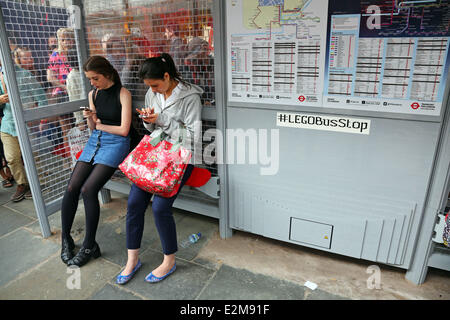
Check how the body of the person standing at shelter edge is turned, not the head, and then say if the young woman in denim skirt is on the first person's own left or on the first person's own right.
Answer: on the first person's own left

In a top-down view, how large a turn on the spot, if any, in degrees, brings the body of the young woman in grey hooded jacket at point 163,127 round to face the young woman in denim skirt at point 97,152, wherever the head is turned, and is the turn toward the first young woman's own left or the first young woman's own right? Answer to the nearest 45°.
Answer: approximately 90° to the first young woman's own right

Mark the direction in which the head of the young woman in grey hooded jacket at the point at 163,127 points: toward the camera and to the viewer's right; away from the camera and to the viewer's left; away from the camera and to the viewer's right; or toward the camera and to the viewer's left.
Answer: toward the camera and to the viewer's left

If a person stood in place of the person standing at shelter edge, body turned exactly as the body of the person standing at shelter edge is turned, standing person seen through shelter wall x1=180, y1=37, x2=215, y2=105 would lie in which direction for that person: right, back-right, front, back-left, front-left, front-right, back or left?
left

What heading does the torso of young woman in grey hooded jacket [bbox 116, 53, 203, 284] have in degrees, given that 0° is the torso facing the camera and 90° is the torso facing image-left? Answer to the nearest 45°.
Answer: approximately 45°

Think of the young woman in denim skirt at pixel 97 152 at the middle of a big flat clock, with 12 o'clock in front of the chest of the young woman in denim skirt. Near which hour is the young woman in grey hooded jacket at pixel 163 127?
The young woman in grey hooded jacket is roughly at 9 o'clock from the young woman in denim skirt.

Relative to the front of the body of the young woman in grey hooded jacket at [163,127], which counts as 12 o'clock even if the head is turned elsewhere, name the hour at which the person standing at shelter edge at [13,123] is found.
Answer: The person standing at shelter edge is roughly at 3 o'clock from the young woman in grey hooded jacket.

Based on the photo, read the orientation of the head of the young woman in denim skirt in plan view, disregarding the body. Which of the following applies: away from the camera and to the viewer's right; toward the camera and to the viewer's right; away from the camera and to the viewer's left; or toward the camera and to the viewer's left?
toward the camera and to the viewer's left

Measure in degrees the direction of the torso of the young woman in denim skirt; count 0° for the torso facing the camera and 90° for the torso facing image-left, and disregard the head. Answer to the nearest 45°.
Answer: approximately 45°

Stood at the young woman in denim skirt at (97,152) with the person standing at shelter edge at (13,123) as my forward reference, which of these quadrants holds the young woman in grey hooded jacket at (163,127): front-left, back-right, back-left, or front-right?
back-right

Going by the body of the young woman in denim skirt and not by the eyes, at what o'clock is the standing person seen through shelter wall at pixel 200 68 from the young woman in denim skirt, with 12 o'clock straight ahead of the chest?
The standing person seen through shelter wall is roughly at 8 o'clock from the young woman in denim skirt.
